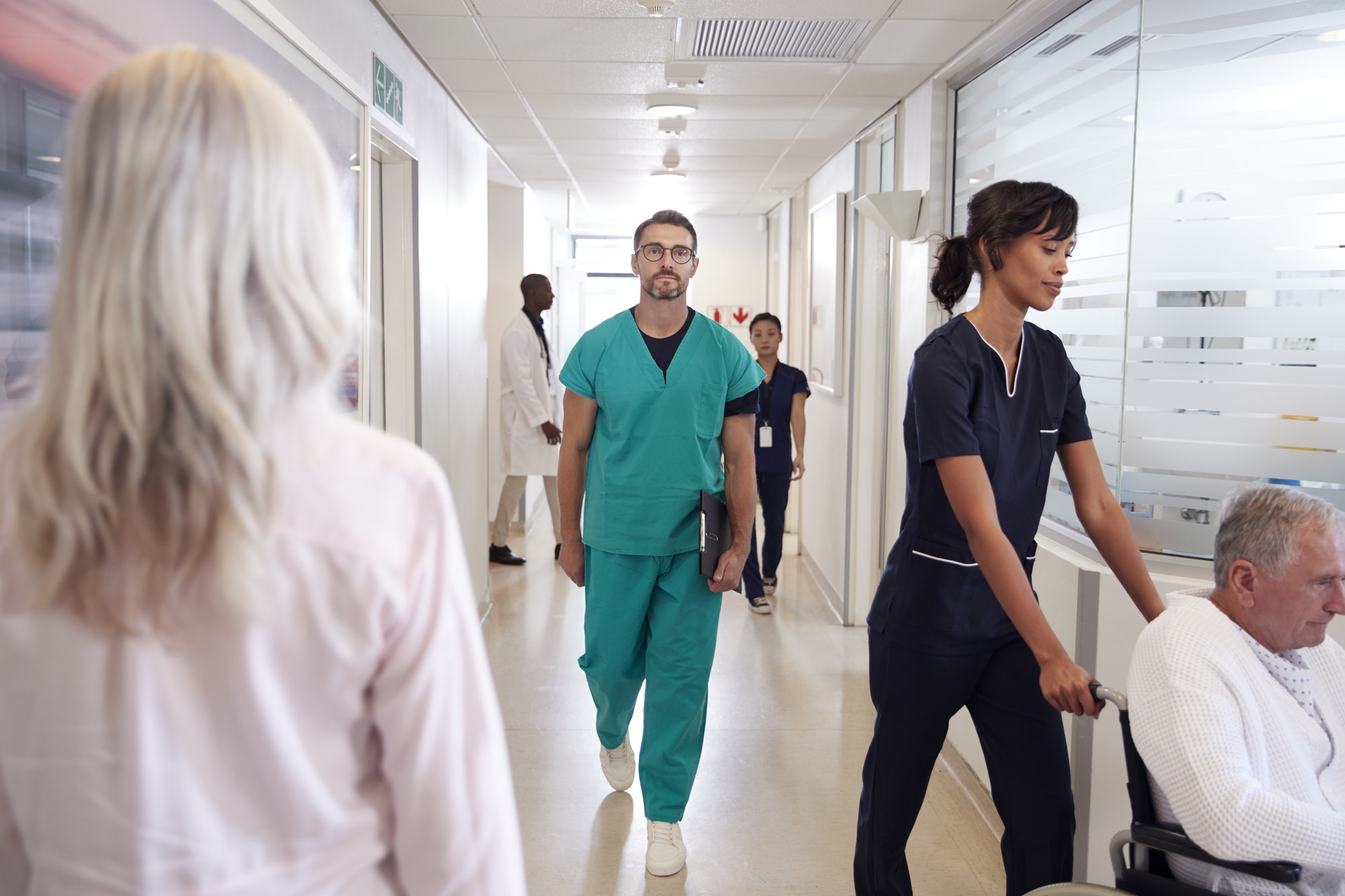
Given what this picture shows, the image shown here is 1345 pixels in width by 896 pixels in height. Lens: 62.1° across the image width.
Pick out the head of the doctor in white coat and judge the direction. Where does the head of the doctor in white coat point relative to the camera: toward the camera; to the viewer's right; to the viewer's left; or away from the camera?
to the viewer's right

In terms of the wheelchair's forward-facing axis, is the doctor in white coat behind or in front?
behind

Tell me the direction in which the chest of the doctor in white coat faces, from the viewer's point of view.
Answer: to the viewer's right

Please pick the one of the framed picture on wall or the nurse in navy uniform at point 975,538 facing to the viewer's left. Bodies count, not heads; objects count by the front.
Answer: the framed picture on wall

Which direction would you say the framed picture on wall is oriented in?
to the viewer's left

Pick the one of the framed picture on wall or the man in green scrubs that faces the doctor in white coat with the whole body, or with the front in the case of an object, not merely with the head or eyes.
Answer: the framed picture on wall

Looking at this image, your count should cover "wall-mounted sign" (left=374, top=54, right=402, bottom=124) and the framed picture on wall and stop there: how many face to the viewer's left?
1

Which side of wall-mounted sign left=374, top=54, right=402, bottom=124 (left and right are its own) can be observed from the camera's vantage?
right

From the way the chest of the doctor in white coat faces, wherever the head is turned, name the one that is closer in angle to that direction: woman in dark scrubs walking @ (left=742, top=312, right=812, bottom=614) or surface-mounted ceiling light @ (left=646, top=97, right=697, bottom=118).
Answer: the woman in dark scrubs walking

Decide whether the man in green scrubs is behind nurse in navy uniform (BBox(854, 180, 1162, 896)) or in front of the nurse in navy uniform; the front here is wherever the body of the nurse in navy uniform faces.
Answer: behind

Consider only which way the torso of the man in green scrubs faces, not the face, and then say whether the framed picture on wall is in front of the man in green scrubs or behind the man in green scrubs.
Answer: behind

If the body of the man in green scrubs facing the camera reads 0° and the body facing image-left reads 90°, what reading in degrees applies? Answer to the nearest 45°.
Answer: approximately 0°

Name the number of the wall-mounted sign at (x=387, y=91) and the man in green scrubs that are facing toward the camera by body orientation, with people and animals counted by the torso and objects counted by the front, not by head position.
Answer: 1

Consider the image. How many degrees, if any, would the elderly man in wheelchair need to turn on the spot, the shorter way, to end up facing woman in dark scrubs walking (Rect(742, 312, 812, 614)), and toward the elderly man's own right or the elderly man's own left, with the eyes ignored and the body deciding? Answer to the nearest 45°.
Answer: approximately 180°
